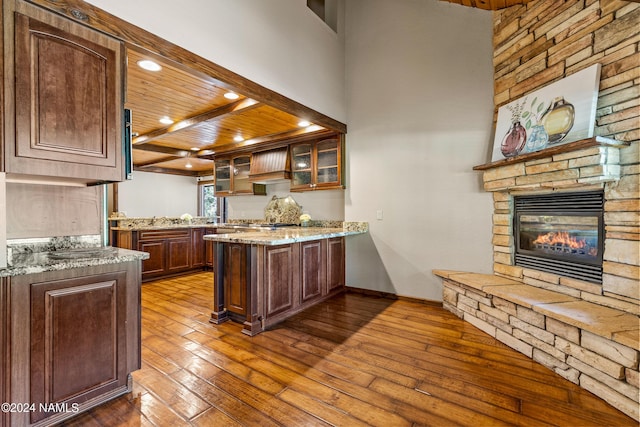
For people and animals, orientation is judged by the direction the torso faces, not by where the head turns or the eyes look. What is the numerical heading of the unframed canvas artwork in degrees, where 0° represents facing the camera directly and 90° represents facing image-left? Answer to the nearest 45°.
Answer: approximately 45°

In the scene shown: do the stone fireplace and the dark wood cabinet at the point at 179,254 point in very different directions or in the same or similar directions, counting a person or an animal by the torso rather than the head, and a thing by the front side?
very different directions

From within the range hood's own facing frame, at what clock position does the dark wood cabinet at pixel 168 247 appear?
The dark wood cabinet is roughly at 2 o'clock from the range hood.

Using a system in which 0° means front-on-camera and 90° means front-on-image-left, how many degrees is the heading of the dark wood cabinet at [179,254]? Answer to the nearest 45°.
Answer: approximately 315°

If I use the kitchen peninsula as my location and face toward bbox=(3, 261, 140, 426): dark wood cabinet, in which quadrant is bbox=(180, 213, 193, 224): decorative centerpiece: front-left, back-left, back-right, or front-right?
back-right

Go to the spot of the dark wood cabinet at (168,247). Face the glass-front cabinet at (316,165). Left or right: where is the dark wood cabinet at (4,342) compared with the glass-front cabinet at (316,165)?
right
